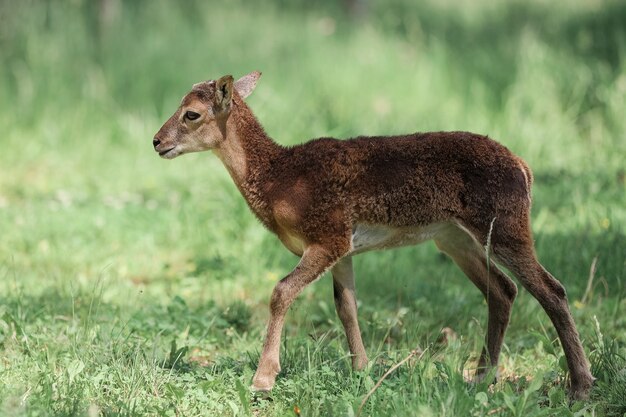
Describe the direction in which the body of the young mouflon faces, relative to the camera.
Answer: to the viewer's left
